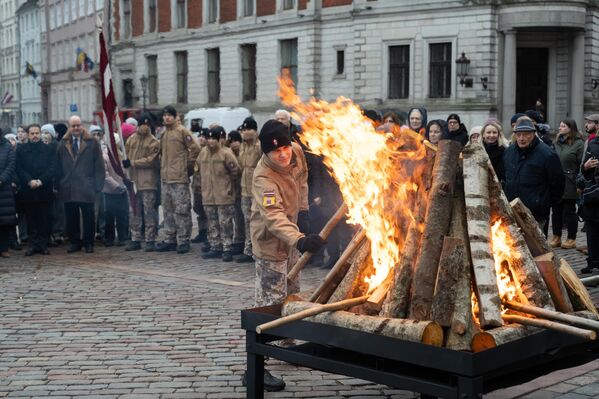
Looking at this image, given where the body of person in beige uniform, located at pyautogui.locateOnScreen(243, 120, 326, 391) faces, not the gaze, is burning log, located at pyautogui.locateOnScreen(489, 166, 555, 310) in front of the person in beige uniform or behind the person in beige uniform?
in front

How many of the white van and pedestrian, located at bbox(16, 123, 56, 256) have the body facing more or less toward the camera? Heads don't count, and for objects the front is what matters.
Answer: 1

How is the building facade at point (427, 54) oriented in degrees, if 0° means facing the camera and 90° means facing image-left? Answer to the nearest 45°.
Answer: approximately 45°

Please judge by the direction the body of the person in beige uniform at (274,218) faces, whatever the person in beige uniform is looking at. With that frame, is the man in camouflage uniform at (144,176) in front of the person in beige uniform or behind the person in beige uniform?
behind

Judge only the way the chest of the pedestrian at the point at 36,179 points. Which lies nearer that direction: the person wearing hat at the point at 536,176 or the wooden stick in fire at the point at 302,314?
the wooden stick in fire

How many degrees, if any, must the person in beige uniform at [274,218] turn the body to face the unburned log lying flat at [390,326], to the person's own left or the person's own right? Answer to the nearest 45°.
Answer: approximately 45° to the person's own right

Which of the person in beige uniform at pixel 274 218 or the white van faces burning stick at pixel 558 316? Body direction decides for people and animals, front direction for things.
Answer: the person in beige uniform

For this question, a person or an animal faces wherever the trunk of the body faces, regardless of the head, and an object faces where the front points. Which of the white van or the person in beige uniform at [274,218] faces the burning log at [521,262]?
the person in beige uniform

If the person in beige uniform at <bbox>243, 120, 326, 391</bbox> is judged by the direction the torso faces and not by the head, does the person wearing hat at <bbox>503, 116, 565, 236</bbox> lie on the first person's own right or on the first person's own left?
on the first person's own left

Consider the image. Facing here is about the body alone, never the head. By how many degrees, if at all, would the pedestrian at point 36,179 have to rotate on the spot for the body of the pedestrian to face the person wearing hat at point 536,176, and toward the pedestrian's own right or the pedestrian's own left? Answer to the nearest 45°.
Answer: approximately 45° to the pedestrian's own left

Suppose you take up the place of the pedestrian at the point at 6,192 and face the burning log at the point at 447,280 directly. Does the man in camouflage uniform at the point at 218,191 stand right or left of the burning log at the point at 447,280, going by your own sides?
left

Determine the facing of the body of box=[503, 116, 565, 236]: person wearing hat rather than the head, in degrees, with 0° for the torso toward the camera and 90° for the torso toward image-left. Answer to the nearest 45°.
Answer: approximately 45°

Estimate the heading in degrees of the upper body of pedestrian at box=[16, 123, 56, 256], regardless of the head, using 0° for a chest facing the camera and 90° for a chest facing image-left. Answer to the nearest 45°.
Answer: approximately 0°
